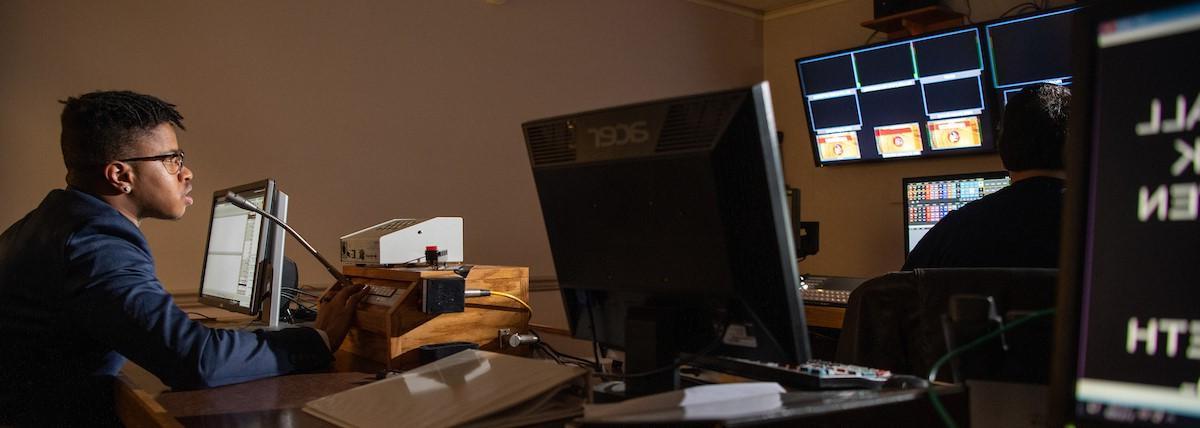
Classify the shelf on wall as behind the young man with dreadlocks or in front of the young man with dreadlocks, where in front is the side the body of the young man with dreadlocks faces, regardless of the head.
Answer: in front

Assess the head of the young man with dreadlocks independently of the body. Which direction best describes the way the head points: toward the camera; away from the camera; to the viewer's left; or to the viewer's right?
to the viewer's right

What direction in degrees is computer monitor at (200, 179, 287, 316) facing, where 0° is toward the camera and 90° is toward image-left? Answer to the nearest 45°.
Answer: approximately 45°

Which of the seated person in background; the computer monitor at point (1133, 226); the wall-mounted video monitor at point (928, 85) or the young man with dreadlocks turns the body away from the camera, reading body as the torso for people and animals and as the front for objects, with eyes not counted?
the seated person in background

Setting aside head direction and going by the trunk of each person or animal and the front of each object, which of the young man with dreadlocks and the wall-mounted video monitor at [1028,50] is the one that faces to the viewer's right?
the young man with dreadlocks

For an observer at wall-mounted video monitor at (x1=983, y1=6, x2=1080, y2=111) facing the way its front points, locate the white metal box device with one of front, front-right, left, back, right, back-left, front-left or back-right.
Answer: front

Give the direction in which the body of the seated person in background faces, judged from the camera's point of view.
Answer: away from the camera

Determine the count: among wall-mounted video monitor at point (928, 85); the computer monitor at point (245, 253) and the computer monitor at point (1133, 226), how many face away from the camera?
0

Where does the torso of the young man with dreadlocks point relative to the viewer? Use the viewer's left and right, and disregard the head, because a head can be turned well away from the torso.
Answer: facing to the right of the viewer

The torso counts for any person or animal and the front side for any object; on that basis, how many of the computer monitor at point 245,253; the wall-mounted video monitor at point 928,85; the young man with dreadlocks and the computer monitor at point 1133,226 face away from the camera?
0

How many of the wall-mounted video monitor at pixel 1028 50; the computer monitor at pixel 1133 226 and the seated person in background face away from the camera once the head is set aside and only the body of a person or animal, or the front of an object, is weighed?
1

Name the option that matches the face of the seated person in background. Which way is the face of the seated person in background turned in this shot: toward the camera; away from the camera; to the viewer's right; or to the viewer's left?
away from the camera

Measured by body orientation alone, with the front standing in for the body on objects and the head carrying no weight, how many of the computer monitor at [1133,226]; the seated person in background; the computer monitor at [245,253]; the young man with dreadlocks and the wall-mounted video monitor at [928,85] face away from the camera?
1

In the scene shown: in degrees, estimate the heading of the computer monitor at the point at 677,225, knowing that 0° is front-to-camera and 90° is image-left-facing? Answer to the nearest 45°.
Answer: approximately 225°

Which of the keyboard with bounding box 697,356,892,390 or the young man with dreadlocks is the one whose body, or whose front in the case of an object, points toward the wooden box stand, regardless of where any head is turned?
the young man with dreadlocks
